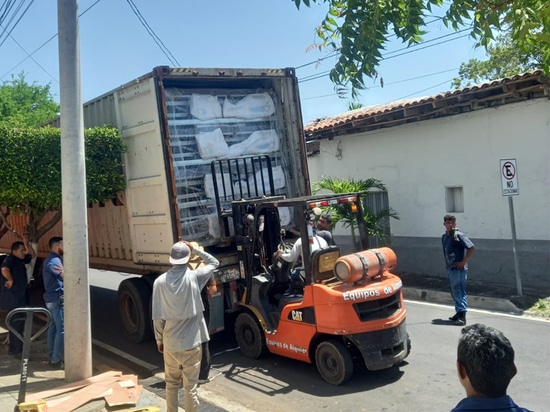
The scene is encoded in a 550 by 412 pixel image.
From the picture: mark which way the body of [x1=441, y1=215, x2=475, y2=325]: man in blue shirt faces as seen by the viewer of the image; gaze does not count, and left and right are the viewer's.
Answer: facing the viewer and to the left of the viewer

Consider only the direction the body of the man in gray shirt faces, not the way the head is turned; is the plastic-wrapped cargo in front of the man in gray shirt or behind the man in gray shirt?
in front

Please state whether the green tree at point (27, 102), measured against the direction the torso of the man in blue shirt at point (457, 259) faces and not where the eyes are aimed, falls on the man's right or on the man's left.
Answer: on the man's right

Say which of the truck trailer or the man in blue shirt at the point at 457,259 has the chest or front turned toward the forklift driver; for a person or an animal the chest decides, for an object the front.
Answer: the man in blue shirt

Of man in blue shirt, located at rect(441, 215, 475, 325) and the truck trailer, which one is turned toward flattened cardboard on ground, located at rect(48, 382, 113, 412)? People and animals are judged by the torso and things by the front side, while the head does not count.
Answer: the man in blue shirt

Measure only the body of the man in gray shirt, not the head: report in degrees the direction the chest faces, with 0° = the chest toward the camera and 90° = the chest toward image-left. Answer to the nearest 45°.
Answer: approximately 180°

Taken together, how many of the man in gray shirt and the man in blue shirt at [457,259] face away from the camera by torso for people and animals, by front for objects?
1

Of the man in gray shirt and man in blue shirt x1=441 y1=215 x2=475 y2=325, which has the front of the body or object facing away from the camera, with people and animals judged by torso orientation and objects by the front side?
the man in gray shirt

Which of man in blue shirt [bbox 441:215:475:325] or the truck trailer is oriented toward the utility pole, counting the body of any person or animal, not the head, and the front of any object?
the man in blue shirt

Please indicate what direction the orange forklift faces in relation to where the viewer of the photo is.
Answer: facing away from the viewer and to the left of the viewer

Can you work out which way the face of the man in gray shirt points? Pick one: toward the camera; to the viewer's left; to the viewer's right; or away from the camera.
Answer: away from the camera

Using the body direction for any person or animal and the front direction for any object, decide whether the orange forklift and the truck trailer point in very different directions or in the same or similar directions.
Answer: same or similar directions

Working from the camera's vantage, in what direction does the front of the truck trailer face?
facing away from the viewer and to the left of the viewer

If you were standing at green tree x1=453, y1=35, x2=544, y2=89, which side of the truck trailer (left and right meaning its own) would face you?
right

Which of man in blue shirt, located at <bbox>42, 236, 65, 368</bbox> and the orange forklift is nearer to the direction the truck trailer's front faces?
the man in blue shirt
